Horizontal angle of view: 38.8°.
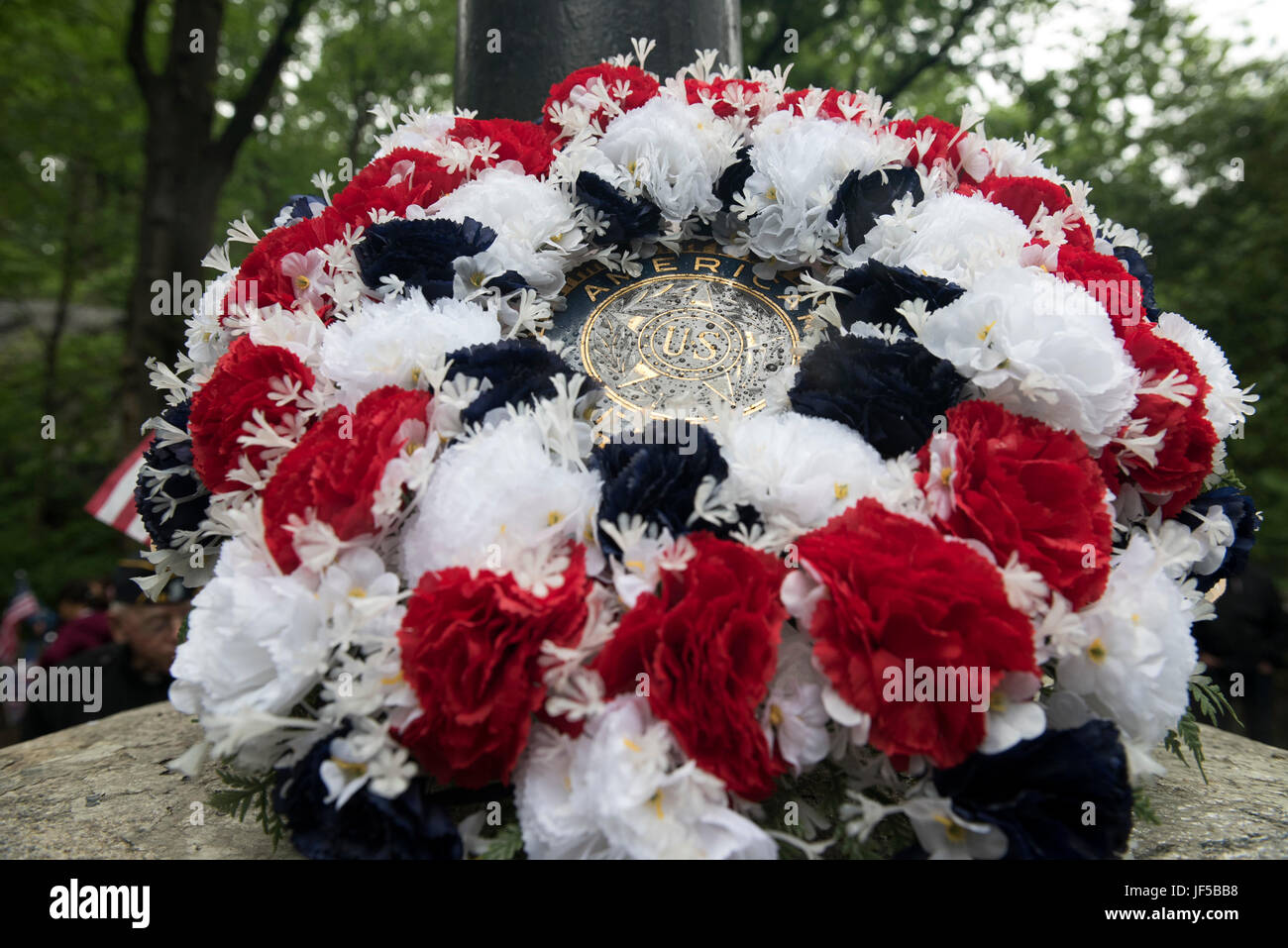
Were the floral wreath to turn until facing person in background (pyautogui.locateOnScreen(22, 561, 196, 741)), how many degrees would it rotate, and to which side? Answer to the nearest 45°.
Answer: approximately 135° to its right

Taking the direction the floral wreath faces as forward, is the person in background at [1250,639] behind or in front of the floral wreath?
behind

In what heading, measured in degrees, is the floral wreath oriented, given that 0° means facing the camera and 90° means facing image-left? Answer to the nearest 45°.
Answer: approximately 0°

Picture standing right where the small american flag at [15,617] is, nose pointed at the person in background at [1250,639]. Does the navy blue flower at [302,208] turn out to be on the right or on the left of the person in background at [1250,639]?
right

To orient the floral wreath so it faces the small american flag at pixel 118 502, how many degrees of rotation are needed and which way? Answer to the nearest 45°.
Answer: approximately 135° to its right
